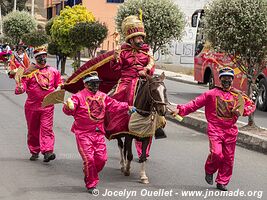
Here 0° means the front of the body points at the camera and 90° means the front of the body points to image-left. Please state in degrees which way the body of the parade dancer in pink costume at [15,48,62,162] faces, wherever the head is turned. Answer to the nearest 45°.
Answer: approximately 0°

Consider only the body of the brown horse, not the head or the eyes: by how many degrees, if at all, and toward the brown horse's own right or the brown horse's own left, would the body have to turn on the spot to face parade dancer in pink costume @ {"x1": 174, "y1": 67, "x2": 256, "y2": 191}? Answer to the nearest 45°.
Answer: approximately 45° to the brown horse's own left

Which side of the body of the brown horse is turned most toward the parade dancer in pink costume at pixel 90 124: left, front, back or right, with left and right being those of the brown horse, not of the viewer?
right

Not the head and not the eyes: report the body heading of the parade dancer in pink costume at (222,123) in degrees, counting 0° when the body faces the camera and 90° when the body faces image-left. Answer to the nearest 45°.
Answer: approximately 0°
